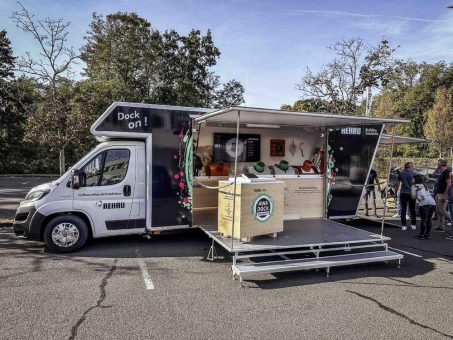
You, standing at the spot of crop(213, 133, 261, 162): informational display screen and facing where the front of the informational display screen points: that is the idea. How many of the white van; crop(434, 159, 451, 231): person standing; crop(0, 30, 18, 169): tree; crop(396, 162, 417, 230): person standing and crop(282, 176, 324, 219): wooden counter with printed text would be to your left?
3

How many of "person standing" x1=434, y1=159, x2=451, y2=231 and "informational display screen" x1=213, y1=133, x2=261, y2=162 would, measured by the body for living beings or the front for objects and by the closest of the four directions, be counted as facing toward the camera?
1

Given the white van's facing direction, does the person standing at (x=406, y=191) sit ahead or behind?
behind

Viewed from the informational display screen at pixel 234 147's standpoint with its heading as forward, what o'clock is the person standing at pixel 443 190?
The person standing is roughly at 9 o'clock from the informational display screen.

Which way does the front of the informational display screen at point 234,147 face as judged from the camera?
facing the viewer

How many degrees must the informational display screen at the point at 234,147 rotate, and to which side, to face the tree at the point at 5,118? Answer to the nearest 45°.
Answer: approximately 135° to its right

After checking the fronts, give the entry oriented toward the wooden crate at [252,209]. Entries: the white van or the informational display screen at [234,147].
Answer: the informational display screen

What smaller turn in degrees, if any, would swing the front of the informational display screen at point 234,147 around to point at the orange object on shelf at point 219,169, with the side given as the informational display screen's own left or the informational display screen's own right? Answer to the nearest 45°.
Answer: approximately 45° to the informational display screen's own right

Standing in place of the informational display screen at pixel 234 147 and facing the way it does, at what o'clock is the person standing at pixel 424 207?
The person standing is roughly at 9 o'clock from the informational display screen.

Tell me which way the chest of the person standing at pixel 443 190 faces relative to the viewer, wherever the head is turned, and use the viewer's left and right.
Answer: facing to the left of the viewer

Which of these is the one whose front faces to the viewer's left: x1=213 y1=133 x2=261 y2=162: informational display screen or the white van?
the white van

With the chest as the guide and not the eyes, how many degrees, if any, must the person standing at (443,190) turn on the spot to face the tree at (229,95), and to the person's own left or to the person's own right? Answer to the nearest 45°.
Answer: approximately 45° to the person's own right

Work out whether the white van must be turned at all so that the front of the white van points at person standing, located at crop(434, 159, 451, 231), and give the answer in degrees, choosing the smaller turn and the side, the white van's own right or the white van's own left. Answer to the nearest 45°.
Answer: approximately 180°

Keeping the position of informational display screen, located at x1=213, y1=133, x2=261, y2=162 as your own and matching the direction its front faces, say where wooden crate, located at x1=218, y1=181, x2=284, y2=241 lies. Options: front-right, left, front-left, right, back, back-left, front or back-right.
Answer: front

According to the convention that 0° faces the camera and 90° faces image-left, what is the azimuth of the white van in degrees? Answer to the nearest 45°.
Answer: approximately 90°

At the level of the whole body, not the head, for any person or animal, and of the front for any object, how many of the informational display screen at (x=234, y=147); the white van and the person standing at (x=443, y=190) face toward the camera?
1
